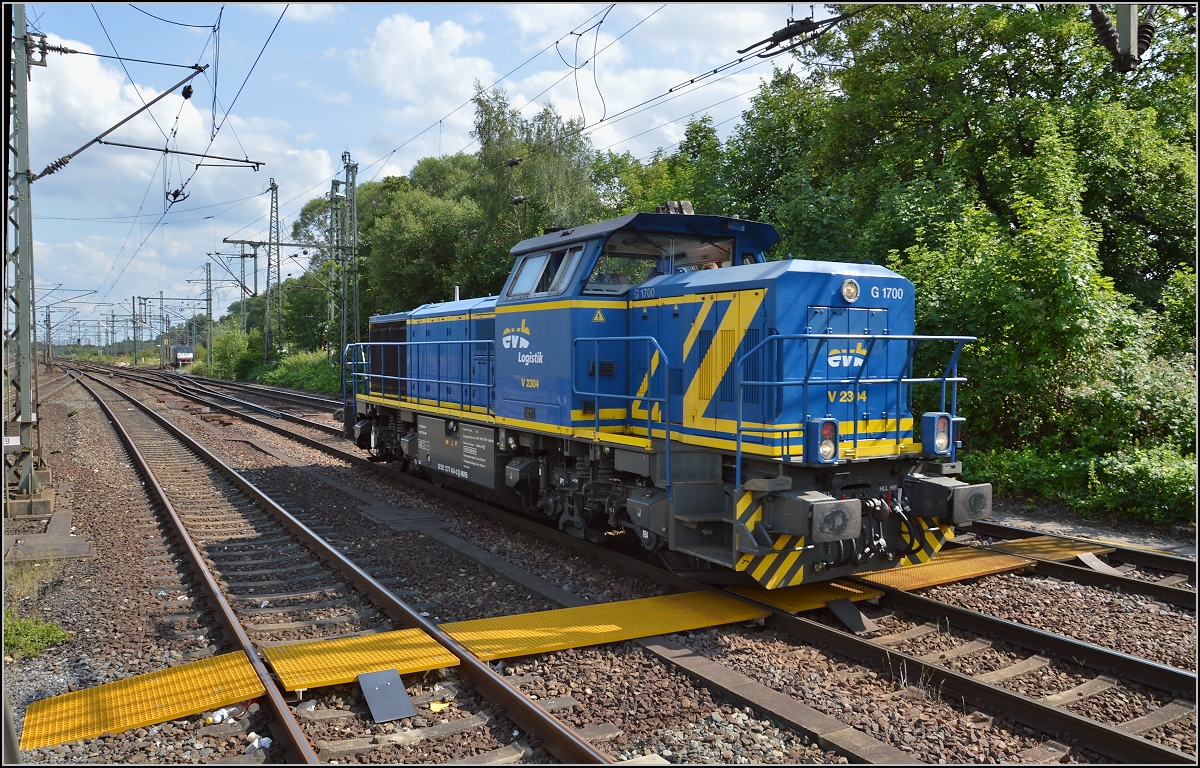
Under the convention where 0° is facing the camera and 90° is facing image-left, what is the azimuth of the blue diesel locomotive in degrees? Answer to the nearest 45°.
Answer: approximately 315°

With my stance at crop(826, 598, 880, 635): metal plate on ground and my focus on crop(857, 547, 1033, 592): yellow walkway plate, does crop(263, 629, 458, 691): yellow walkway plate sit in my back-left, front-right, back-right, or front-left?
back-left

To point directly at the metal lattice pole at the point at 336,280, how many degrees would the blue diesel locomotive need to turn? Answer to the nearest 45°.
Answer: approximately 180°

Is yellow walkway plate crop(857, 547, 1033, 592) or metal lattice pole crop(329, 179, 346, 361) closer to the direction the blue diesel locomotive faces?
the yellow walkway plate

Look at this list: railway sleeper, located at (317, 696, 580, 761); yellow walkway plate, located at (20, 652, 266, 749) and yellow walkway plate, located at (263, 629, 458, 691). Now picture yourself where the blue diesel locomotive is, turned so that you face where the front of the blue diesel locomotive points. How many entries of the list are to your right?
3

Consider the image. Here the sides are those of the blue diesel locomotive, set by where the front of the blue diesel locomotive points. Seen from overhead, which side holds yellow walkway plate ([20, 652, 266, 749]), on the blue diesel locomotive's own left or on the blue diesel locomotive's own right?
on the blue diesel locomotive's own right

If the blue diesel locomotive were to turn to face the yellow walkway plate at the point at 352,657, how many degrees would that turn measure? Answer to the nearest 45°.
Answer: approximately 90° to its right

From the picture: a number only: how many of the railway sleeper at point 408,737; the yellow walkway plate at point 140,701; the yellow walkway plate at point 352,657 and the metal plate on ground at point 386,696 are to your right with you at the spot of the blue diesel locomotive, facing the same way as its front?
4
